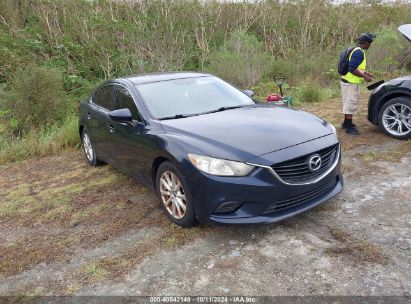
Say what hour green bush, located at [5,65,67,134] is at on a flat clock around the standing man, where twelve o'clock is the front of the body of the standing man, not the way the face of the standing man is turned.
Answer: The green bush is roughly at 6 o'clock from the standing man.

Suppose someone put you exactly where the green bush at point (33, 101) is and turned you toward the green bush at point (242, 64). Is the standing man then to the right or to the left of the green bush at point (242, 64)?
right

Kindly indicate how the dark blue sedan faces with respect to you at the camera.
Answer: facing the viewer and to the right of the viewer

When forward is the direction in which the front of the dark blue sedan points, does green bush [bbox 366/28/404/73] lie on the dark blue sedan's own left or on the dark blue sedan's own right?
on the dark blue sedan's own left

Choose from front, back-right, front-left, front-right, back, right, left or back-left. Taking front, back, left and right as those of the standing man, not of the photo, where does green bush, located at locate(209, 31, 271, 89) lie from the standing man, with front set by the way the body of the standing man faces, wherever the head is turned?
back-left

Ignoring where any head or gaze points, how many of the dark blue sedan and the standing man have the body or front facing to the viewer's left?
0

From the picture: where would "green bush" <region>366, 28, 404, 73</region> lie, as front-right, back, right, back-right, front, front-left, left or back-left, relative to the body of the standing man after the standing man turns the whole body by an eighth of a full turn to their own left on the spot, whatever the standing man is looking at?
front-left

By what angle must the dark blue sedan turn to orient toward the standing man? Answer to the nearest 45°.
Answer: approximately 90° to its left

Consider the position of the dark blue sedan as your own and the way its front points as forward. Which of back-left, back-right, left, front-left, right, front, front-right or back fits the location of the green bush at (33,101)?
back

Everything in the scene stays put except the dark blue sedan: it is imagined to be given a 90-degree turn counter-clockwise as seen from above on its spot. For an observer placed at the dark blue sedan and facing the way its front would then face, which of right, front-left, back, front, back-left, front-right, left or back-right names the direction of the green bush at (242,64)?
front-left
